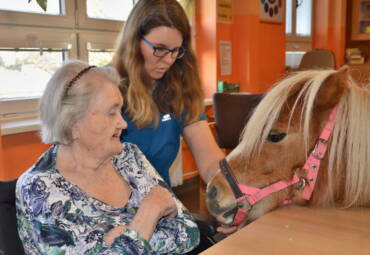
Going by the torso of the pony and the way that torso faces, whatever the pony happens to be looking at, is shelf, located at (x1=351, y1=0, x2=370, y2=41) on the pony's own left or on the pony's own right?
on the pony's own right

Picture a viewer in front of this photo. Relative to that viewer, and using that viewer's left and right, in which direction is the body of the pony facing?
facing to the left of the viewer

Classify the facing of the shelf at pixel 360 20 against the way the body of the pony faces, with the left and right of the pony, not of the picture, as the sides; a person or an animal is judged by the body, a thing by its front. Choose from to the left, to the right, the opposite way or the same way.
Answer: to the left

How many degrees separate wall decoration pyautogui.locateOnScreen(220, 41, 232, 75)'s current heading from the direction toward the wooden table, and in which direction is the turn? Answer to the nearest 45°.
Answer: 0° — it already faces it

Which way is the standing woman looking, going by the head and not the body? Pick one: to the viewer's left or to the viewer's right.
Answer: to the viewer's right
